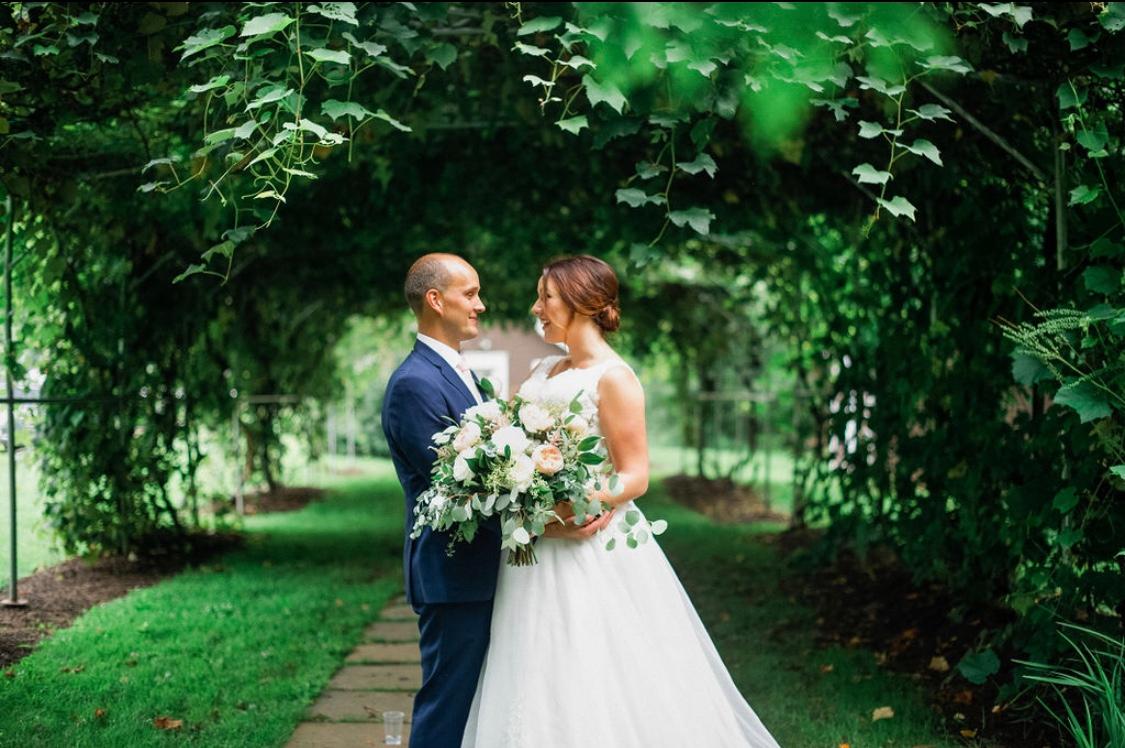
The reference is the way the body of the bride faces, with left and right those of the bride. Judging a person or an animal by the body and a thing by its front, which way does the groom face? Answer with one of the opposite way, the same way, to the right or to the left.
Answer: the opposite way

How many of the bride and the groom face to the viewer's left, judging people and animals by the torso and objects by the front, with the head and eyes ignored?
1

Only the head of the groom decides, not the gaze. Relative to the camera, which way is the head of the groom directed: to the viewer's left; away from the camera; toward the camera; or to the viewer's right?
to the viewer's right

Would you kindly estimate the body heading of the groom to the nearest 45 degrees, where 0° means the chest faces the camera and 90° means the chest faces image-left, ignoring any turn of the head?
approximately 270°

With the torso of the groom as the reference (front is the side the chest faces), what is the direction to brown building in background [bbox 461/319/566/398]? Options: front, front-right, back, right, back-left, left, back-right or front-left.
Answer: left

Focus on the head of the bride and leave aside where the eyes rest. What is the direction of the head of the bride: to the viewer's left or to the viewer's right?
to the viewer's left

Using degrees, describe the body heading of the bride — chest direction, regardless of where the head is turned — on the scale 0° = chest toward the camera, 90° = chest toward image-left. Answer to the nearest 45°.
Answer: approximately 90°
